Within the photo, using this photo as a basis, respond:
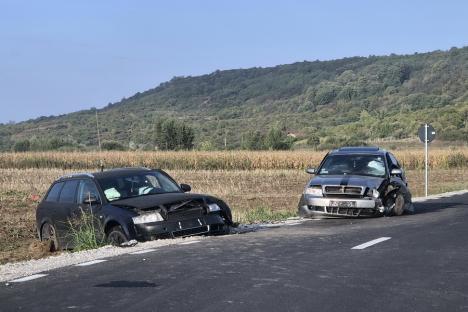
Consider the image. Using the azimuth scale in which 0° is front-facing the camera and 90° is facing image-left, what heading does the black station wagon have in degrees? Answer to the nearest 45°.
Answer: approximately 315°

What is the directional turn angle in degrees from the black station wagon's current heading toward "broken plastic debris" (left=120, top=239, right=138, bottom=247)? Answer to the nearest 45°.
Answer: approximately 45° to its right
